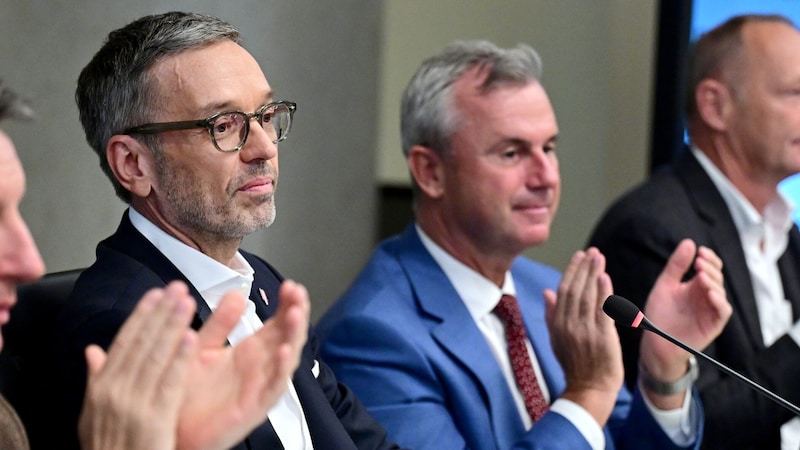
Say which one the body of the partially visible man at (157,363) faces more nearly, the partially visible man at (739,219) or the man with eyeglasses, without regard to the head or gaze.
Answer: the partially visible man

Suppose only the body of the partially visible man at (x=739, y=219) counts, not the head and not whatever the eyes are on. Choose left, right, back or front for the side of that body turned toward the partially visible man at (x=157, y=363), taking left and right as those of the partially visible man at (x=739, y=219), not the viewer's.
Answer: right

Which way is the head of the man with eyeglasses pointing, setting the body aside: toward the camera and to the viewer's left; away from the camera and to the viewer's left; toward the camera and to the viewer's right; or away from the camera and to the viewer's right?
toward the camera and to the viewer's right

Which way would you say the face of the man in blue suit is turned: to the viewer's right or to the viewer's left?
to the viewer's right

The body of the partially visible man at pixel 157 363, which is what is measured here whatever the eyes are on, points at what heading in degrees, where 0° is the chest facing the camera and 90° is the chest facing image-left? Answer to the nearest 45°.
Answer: approximately 270°

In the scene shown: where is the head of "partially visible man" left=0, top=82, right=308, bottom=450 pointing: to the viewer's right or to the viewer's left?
to the viewer's right

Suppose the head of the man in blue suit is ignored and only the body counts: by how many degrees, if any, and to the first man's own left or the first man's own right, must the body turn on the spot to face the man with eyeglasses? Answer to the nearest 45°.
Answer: approximately 90° to the first man's own right

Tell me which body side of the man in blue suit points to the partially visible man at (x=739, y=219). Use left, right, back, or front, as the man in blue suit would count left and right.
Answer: left

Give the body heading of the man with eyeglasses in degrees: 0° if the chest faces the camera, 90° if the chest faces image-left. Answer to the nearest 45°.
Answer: approximately 315°

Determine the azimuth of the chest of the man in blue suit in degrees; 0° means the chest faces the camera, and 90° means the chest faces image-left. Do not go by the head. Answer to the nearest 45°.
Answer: approximately 315°

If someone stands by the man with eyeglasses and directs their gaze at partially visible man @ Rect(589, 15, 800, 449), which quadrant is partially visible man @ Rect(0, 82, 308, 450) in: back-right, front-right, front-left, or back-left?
back-right
